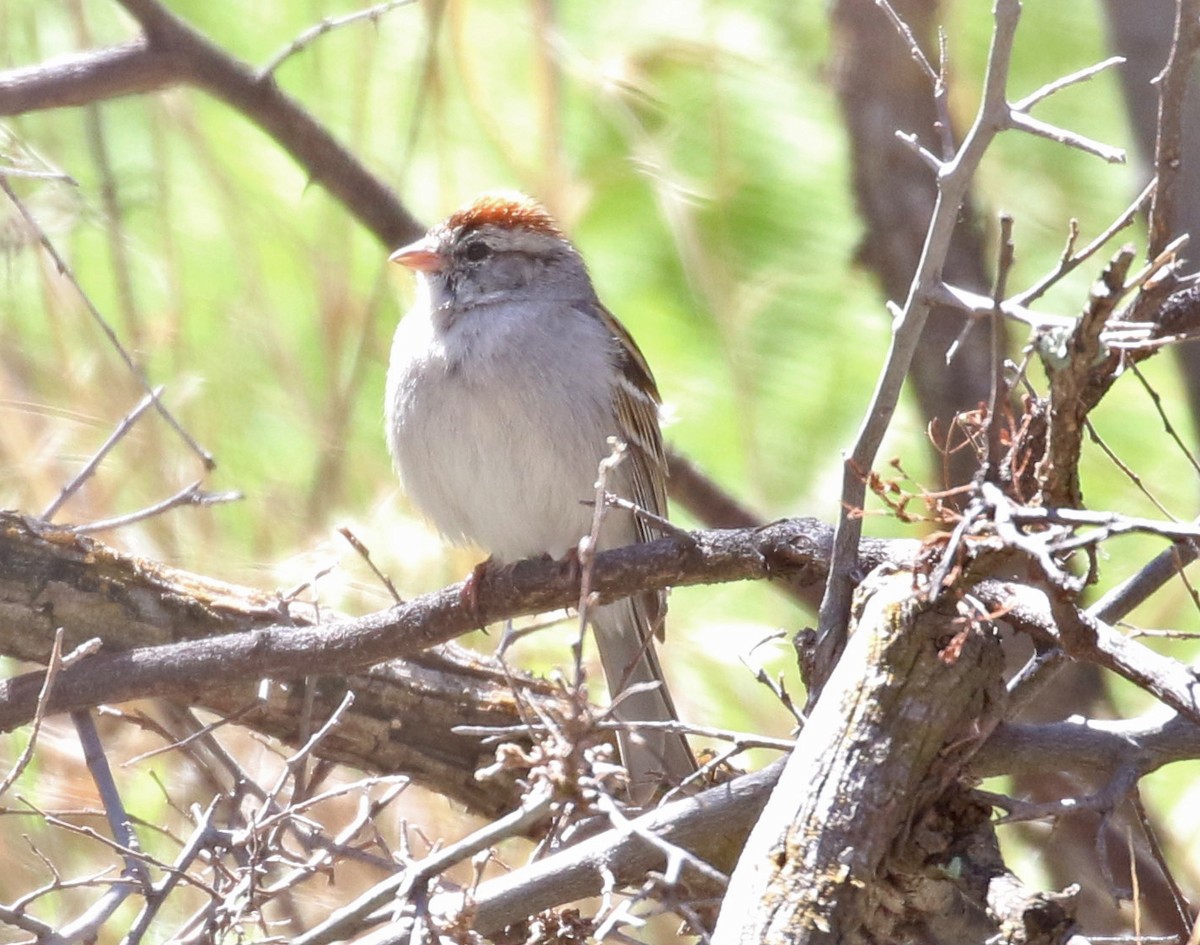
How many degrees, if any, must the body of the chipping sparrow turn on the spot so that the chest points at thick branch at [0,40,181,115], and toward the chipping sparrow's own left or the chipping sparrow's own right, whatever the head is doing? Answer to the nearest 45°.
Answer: approximately 90° to the chipping sparrow's own right

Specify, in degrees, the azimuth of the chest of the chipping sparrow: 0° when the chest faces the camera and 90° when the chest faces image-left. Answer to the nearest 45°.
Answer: approximately 45°
